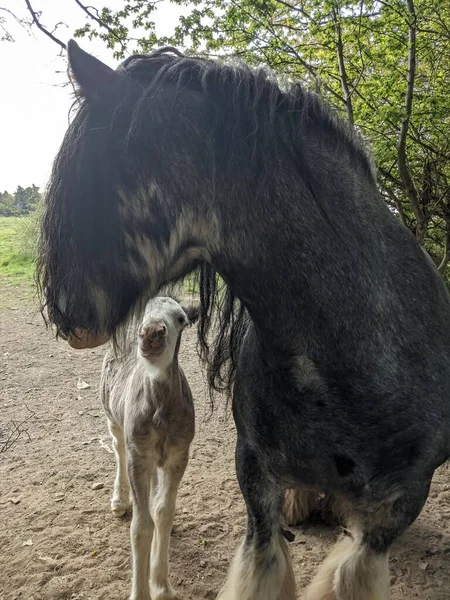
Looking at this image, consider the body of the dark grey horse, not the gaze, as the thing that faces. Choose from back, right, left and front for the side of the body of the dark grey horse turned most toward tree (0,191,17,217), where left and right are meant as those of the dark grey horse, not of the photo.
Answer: right

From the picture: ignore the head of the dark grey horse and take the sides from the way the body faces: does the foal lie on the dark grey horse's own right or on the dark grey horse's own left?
on the dark grey horse's own right

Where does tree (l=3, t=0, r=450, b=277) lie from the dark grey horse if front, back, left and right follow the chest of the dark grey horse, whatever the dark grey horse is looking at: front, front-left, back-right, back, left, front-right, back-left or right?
back-right

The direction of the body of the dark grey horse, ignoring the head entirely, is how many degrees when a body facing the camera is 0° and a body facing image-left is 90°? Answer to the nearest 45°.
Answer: approximately 45°
